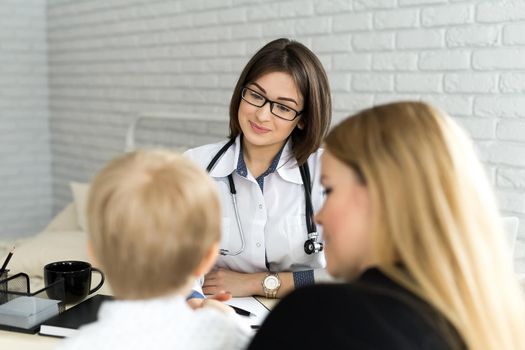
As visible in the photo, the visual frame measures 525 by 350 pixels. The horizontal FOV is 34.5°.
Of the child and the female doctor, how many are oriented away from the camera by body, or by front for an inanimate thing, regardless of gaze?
1

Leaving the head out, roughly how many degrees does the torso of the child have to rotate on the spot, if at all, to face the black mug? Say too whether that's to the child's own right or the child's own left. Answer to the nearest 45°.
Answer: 0° — they already face it

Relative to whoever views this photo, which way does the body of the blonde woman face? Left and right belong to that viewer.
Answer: facing away from the viewer and to the left of the viewer

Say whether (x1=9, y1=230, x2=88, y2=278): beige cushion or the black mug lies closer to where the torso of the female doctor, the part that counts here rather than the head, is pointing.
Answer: the black mug

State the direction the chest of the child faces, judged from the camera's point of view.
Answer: away from the camera

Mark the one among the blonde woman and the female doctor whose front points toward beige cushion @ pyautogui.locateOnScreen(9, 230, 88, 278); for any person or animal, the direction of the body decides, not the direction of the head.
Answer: the blonde woman

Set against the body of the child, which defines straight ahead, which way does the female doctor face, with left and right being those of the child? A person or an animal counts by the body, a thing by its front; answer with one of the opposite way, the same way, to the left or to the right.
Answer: the opposite way
